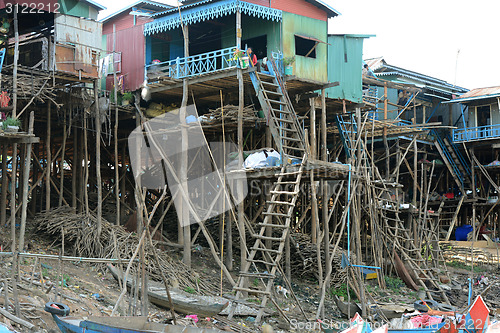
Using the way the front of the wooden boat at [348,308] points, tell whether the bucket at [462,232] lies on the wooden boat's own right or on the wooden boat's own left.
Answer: on the wooden boat's own right

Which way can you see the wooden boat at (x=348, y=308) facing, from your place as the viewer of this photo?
facing away from the viewer and to the left of the viewer

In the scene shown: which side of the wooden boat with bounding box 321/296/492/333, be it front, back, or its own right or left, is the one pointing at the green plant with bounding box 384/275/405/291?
left

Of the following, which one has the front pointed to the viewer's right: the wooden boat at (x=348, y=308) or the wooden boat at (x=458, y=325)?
the wooden boat at (x=458, y=325)

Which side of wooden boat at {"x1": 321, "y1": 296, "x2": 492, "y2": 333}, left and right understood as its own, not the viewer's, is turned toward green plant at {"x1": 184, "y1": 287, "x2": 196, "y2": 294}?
back

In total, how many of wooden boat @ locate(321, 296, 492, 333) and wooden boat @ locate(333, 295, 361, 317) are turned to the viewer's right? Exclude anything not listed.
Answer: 1

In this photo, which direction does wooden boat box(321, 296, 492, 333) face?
to the viewer's right
